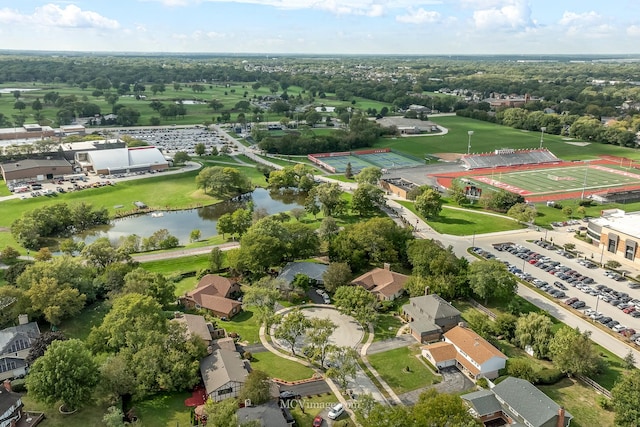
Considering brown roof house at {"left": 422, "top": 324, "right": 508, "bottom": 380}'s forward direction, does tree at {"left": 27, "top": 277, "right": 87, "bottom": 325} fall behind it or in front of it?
in front

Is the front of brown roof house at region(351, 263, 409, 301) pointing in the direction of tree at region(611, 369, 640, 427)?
no

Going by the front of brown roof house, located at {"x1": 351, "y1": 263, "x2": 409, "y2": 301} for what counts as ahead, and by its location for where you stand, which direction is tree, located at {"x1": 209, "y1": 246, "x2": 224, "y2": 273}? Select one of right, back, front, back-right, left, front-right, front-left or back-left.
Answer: front-right

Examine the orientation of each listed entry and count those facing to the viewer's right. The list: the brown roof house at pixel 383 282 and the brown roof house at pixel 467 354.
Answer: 0

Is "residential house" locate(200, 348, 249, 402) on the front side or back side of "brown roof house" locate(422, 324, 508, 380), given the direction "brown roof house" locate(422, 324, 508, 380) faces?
on the front side

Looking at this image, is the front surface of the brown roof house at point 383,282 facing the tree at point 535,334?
no

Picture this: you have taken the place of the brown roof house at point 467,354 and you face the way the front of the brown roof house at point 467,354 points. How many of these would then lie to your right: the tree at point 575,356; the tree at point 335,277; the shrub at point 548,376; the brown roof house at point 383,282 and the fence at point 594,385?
2

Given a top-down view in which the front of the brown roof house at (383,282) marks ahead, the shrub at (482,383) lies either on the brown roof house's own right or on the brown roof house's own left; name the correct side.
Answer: on the brown roof house's own left

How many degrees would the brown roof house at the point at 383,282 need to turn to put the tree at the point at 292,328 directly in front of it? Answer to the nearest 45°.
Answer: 0° — it already faces it

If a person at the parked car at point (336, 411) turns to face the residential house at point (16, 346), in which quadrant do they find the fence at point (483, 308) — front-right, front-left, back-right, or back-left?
back-right

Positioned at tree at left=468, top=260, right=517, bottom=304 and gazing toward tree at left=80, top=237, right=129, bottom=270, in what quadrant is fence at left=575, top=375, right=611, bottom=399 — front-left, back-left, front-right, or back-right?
back-left

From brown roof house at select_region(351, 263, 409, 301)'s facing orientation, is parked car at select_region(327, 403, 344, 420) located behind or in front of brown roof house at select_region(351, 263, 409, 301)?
in front

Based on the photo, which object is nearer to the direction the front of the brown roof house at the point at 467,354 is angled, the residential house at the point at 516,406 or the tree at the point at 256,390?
the tree

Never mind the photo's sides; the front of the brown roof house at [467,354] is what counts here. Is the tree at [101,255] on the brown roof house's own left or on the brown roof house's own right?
on the brown roof house's own right

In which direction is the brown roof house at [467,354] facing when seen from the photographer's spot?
facing the viewer and to the left of the viewer

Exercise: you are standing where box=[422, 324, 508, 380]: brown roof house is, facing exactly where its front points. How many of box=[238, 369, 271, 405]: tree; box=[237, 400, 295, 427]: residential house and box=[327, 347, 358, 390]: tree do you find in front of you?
3

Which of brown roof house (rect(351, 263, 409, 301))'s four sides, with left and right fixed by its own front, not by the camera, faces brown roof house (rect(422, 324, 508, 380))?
left

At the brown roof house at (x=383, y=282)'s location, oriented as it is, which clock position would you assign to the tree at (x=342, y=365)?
The tree is roughly at 11 o'clock from the brown roof house.

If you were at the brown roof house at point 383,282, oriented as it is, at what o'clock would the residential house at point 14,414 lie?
The residential house is roughly at 12 o'clock from the brown roof house.

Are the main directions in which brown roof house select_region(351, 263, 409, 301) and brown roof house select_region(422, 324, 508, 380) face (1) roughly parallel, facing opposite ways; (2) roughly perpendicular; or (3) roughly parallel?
roughly parallel

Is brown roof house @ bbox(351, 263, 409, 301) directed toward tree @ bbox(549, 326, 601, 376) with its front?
no

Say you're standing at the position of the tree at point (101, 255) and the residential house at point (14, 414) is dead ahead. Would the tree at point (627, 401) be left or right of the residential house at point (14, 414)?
left
